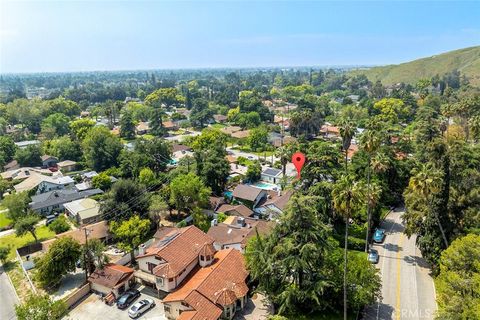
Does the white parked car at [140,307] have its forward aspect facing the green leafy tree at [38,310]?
no

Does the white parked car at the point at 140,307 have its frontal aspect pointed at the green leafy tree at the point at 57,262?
no

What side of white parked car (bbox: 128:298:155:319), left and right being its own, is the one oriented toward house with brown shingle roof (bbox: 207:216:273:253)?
front

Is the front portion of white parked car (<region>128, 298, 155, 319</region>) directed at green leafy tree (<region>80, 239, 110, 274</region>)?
no

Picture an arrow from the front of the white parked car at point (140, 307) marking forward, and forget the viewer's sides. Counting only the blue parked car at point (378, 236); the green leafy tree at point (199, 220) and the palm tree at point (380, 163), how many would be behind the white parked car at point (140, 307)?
0

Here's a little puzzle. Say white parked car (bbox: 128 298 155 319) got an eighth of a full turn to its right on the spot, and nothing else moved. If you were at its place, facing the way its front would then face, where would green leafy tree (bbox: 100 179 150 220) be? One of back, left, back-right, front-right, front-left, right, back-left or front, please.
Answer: left

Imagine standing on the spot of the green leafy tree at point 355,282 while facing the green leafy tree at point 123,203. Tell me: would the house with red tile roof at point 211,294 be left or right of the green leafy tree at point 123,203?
left

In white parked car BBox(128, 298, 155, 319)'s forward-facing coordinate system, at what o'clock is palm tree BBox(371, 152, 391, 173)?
The palm tree is roughly at 1 o'clock from the white parked car.

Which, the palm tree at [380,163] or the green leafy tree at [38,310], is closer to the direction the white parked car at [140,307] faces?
the palm tree

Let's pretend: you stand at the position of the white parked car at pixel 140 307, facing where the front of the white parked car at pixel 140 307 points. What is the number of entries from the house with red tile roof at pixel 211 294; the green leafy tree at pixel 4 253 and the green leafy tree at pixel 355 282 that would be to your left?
1

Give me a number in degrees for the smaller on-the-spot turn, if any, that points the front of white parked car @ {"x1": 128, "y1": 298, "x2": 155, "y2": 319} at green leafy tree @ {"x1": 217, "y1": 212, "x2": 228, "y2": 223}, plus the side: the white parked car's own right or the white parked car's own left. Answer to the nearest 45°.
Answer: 0° — it already faces it

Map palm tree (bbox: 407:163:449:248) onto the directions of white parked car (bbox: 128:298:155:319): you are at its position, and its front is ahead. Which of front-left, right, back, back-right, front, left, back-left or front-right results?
front-right

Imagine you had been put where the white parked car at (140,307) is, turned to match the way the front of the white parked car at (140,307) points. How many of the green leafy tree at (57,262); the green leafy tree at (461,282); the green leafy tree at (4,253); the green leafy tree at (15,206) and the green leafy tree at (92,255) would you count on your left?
4

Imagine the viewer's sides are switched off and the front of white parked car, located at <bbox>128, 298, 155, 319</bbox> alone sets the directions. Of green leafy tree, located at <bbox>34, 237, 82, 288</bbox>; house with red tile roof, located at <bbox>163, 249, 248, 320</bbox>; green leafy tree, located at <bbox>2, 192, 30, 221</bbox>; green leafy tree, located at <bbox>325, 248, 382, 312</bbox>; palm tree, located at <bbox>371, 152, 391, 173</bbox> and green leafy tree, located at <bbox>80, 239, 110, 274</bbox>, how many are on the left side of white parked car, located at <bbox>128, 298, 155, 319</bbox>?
3

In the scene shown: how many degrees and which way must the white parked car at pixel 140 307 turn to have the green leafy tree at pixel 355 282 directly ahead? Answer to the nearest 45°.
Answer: approximately 90° to its right

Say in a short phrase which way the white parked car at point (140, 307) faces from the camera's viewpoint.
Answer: facing away from the viewer and to the right of the viewer

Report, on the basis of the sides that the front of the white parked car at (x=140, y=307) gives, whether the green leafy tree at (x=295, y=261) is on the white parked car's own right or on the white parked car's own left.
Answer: on the white parked car's own right

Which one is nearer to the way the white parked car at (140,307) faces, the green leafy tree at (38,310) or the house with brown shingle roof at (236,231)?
the house with brown shingle roof

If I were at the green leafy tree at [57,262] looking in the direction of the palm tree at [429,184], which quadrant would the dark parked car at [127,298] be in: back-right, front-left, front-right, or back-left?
front-right

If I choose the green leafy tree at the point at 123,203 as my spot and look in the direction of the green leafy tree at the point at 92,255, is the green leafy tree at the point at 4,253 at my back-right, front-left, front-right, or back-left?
front-right

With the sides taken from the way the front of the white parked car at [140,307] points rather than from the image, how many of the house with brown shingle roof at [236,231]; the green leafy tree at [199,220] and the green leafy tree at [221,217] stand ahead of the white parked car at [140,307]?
3
